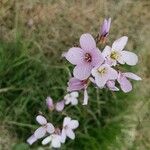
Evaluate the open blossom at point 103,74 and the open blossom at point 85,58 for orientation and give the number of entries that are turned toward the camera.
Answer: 2

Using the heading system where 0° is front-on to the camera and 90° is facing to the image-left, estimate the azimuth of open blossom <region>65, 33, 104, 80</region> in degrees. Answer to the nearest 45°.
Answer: approximately 0°
